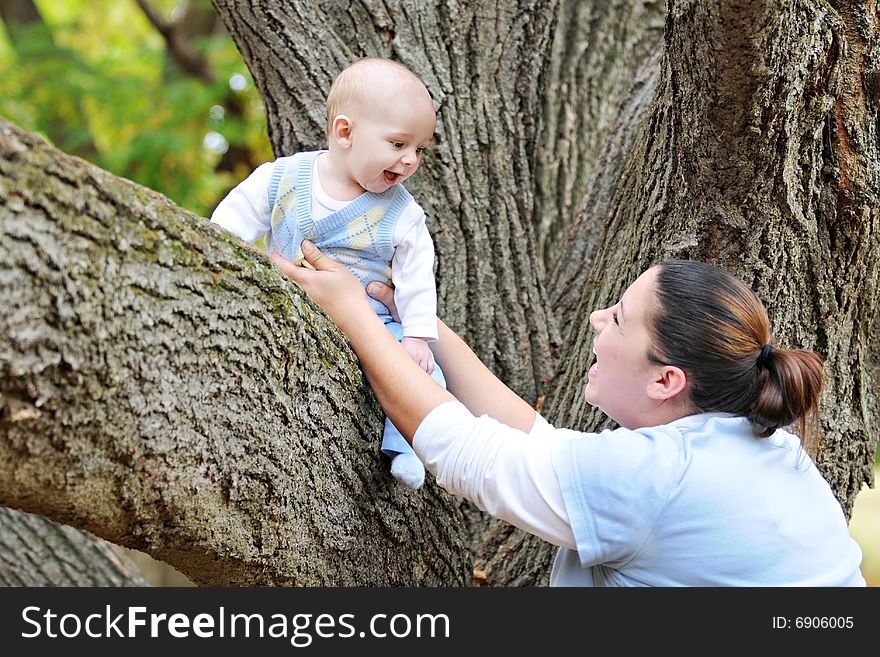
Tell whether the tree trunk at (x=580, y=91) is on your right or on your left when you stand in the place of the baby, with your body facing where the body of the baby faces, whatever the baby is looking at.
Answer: on your left

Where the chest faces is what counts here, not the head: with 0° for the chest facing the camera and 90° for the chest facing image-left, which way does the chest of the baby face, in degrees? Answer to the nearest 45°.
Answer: approximately 315°

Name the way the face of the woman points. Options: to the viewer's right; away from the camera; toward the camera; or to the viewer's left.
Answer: to the viewer's left

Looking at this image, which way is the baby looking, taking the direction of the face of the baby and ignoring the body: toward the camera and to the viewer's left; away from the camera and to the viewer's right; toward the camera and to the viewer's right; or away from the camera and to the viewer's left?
toward the camera and to the viewer's right
